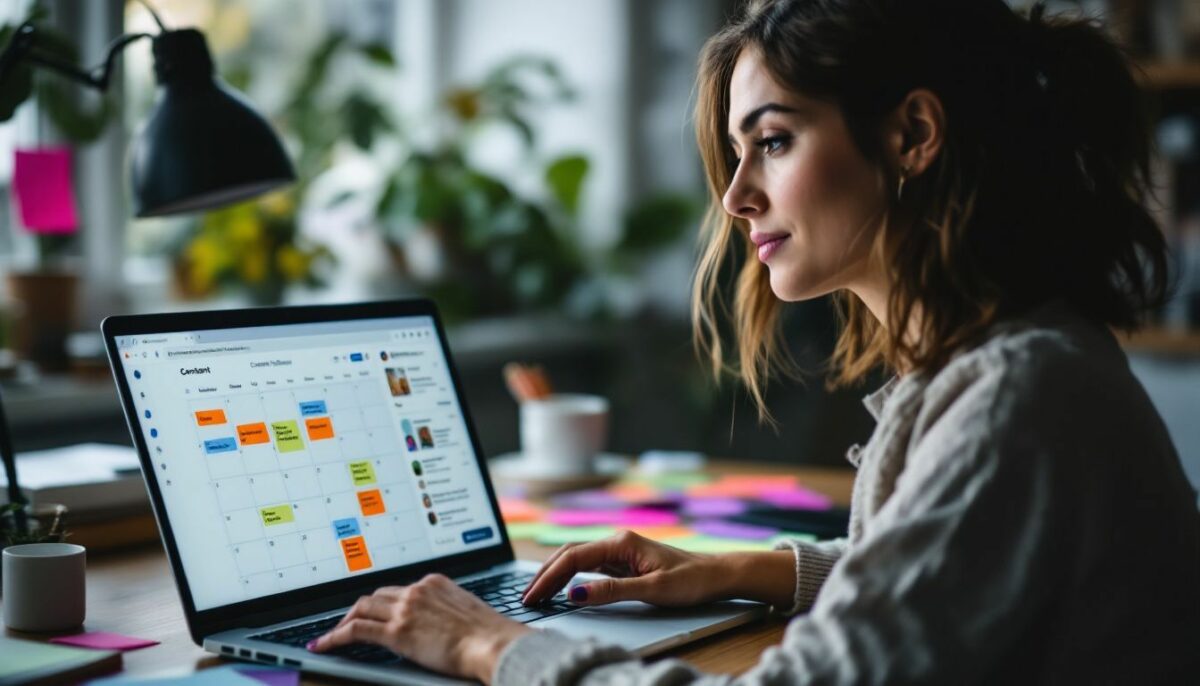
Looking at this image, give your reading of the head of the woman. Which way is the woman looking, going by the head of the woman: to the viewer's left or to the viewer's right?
to the viewer's left

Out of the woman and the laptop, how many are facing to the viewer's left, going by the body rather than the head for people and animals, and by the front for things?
1

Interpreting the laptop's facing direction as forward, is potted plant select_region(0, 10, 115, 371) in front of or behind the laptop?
behind

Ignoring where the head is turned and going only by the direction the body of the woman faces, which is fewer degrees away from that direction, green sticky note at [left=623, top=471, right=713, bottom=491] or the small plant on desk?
the small plant on desk

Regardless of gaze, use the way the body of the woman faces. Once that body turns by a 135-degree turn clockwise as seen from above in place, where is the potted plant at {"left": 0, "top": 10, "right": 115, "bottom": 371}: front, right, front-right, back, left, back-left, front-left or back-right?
left

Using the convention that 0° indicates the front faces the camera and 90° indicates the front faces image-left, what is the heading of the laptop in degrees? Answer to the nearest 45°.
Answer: approximately 315°

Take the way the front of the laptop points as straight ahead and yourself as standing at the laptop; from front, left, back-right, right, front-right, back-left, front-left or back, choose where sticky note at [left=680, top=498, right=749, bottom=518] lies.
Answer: left

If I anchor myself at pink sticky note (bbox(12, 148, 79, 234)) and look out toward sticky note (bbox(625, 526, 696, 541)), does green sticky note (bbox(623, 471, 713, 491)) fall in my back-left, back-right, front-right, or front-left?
front-left

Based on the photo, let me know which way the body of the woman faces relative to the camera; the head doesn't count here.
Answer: to the viewer's left
